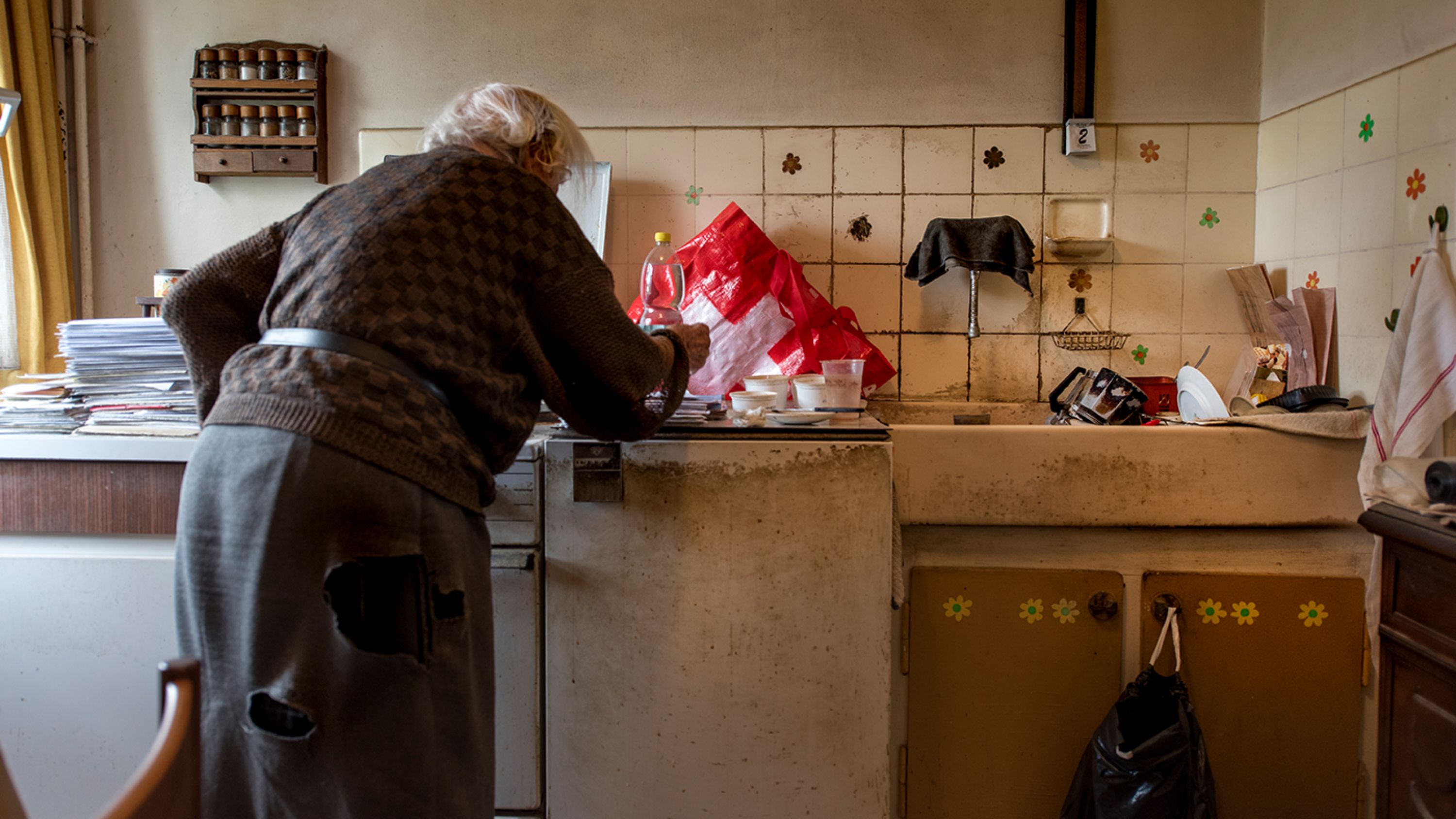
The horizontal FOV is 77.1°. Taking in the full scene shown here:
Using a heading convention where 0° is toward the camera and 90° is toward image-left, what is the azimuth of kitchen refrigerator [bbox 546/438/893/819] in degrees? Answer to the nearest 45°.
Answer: approximately 0°

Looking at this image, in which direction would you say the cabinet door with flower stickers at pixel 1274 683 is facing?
toward the camera

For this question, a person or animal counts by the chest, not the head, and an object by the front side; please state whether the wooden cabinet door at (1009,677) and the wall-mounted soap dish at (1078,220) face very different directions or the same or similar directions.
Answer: same or similar directions

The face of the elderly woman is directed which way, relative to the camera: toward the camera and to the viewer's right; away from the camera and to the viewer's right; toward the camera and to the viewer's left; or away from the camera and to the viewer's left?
away from the camera and to the viewer's right

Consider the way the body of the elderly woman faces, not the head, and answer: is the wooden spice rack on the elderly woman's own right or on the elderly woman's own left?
on the elderly woman's own left

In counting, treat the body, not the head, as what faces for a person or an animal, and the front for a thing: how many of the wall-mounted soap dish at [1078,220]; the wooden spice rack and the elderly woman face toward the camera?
2

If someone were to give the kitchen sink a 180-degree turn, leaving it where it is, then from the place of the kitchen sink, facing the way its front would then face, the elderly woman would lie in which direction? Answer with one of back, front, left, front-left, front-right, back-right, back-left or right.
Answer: back-left

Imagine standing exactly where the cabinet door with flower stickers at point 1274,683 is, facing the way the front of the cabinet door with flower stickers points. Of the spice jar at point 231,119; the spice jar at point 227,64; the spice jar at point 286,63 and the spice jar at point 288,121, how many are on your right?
4

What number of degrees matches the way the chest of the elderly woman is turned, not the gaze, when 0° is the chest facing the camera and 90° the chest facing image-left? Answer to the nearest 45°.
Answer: approximately 225°

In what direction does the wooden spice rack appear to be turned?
toward the camera

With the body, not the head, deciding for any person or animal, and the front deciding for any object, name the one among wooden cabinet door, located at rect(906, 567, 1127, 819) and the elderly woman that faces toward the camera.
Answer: the wooden cabinet door

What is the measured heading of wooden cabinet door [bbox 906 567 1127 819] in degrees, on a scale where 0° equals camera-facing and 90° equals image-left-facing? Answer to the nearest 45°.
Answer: approximately 0°

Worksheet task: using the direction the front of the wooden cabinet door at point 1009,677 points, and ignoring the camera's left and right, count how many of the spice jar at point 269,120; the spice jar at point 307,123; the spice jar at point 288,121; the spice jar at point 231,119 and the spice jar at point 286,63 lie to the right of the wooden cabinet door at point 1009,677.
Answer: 5

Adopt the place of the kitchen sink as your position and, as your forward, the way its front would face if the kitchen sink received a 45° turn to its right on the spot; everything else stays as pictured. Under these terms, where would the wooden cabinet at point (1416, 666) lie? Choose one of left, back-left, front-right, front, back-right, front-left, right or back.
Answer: left

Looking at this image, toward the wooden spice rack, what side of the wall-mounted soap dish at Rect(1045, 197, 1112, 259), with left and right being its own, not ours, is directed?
right
